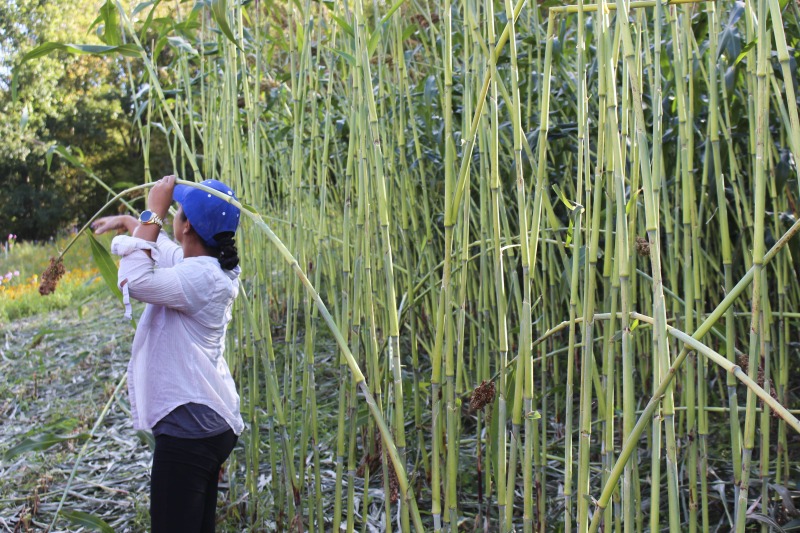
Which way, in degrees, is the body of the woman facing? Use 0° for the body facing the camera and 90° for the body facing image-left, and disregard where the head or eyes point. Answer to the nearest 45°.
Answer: approximately 90°

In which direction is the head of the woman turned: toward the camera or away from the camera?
away from the camera
